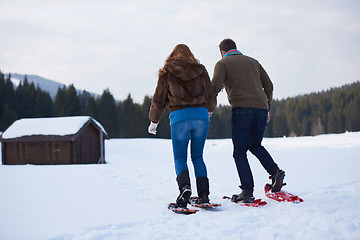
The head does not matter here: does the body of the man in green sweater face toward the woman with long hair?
no

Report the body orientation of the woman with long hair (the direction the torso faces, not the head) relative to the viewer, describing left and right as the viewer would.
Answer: facing away from the viewer

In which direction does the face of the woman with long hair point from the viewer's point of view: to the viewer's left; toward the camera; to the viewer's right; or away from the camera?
away from the camera

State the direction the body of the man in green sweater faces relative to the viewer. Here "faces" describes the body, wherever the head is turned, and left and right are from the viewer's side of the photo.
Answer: facing away from the viewer and to the left of the viewer

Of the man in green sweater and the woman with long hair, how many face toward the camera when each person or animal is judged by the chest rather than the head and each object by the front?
0

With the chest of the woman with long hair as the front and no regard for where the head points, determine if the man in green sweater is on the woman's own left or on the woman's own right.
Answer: on the woman's own right
